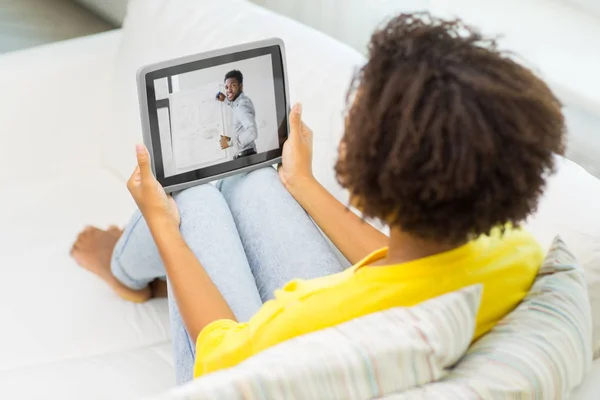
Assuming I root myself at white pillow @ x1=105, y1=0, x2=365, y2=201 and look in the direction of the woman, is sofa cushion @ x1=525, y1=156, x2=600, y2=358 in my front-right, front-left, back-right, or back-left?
front-left

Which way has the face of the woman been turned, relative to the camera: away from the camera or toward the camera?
away from the camera

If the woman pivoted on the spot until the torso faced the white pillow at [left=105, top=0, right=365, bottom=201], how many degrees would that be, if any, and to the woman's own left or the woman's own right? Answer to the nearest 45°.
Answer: approximately 45° to the woman's own right

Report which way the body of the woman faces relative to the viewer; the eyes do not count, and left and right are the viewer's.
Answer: facing away from the viewer and to the left of the viewer
